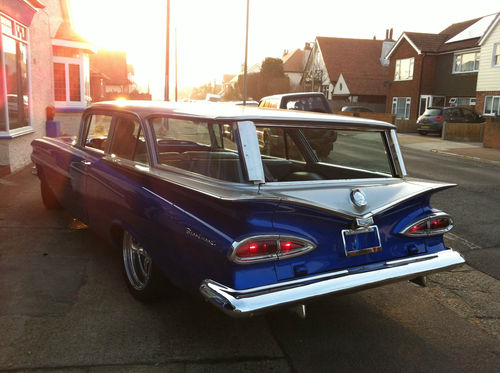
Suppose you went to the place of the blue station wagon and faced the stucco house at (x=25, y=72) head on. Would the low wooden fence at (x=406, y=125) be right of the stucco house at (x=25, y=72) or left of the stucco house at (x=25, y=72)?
right

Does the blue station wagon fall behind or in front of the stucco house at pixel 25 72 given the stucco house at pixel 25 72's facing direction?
in front

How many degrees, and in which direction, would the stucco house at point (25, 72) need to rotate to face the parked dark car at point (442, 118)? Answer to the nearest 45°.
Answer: approximately 45° to its left

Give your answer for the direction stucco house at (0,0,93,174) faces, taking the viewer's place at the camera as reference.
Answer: facing the viewer and to the right of the viewer

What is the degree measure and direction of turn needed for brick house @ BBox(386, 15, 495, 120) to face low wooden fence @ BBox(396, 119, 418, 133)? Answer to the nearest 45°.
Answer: approximately 45° to its left

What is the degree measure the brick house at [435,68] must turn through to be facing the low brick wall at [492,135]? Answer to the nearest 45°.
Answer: approximately 45° to its left

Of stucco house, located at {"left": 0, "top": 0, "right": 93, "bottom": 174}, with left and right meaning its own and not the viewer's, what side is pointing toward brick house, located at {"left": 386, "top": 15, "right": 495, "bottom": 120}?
left

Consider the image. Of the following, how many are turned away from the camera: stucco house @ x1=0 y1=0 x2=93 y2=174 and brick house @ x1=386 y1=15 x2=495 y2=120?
0

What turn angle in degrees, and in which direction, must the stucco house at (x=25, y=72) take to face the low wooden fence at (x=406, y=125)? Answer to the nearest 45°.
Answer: approximately 90° to its left

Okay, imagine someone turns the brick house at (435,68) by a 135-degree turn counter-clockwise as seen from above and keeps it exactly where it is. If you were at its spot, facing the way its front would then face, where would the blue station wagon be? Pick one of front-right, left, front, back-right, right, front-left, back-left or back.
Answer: right

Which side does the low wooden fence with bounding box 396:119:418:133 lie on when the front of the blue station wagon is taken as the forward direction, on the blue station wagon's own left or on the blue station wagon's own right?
on the blue station wagon's own right

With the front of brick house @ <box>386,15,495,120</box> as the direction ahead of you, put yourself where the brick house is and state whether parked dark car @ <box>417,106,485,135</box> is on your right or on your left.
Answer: on your left

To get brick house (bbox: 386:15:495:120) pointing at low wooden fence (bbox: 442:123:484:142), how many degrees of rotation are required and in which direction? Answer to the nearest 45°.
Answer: approximately 45° to its left
